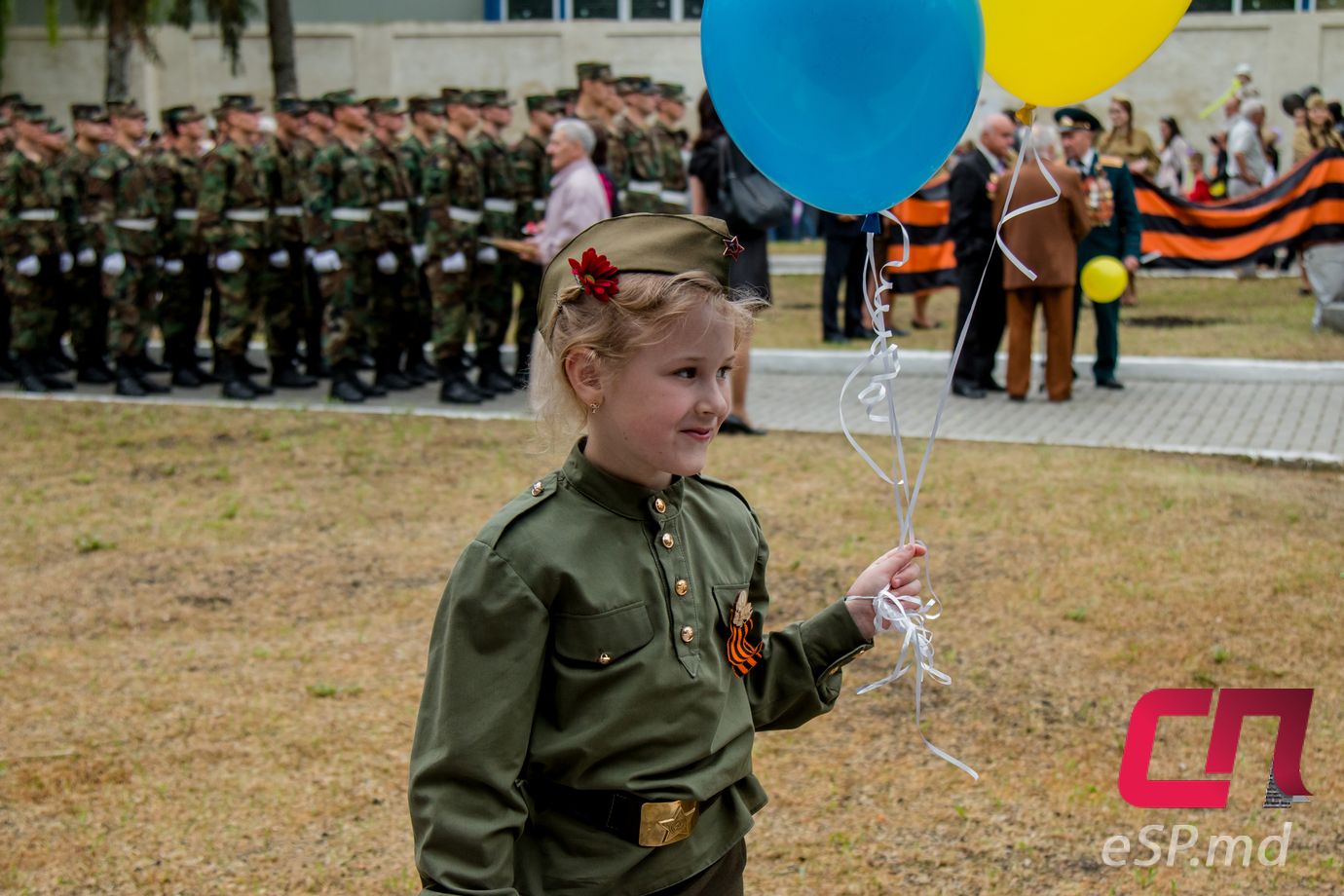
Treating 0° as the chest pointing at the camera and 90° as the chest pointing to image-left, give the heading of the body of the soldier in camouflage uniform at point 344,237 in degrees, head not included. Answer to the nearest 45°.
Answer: approximately 315°

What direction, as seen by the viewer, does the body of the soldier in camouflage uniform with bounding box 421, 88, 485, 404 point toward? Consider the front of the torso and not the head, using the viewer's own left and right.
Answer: facing to the right of the viewer

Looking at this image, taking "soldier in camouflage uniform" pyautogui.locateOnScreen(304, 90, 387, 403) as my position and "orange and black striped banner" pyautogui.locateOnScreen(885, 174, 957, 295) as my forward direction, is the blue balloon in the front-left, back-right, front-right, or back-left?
back-right

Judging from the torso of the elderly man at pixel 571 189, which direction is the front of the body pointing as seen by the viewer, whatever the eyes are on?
to the viewer's left

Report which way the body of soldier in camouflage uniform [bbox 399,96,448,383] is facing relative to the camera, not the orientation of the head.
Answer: to the viewer's right

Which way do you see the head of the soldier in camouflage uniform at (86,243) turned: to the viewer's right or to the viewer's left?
to the viewer's right

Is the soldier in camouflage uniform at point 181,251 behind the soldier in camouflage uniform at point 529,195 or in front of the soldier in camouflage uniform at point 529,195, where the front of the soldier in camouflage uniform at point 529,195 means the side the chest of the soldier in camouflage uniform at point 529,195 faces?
behind

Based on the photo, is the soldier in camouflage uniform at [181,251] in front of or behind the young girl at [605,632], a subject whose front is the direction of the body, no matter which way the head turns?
behind

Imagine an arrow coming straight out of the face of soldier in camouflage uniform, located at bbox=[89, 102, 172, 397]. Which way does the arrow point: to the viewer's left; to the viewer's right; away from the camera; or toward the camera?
to the viewer's right

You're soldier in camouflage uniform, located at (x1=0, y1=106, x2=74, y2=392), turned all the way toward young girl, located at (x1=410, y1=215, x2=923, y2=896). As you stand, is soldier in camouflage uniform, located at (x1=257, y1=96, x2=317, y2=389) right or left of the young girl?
left

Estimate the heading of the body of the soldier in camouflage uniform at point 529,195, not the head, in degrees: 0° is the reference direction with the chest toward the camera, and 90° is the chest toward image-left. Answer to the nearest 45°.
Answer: approximately 270°

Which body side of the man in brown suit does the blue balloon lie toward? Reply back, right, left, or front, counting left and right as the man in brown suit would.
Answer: back

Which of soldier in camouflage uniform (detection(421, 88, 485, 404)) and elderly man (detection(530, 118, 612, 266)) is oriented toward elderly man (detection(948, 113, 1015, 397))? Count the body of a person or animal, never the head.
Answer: the soldier in camouflage uniform

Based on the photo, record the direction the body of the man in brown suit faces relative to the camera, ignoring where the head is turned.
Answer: away from the camera

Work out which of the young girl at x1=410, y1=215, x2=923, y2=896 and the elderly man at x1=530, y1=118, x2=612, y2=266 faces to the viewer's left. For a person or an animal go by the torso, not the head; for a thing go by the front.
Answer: the elderly man
